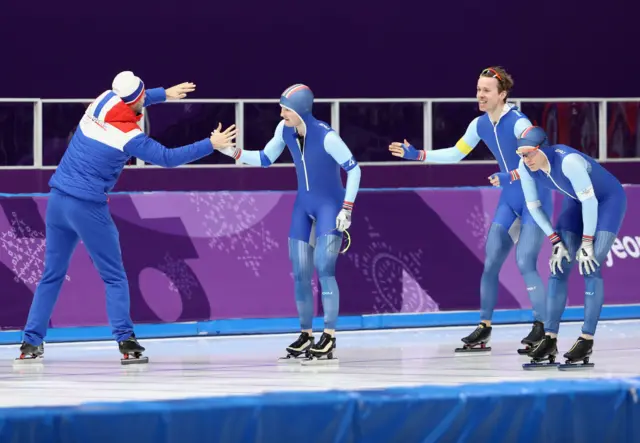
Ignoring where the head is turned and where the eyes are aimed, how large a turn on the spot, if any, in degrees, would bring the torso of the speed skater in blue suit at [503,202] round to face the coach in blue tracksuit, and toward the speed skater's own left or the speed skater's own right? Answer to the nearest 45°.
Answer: approximately 45° to the speed skater's own right

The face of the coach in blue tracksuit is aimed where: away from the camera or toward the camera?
away from the camera

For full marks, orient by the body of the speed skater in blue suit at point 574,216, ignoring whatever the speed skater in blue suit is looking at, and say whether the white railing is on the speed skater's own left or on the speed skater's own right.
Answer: on the speed skater's own right

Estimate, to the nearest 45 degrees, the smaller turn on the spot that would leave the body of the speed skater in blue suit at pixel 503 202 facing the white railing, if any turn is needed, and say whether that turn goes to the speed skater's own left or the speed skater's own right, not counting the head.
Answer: approximately 135° to the speed skater's own right

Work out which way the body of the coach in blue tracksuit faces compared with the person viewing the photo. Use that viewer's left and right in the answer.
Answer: facing away from the viewer and to the right of the viewer

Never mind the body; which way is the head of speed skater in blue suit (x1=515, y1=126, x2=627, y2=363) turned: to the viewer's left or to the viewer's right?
to the viewer's left

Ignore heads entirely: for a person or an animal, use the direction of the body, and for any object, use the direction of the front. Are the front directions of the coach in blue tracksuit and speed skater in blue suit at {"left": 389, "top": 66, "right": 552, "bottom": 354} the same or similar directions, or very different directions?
very different directions

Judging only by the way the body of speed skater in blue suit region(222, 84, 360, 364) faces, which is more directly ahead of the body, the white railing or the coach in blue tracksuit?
the coach in blue tracksuit

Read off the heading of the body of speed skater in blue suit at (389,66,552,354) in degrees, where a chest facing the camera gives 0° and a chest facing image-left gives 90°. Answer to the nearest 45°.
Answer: approximately 45°

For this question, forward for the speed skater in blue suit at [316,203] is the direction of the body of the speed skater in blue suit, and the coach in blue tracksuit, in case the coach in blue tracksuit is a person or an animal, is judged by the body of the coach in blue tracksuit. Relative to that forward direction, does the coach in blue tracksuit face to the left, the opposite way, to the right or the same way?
the opposite way

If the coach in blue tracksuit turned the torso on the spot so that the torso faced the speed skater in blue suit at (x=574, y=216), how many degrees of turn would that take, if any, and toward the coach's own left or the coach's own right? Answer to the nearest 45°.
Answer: approximately 45° to the coach's own right

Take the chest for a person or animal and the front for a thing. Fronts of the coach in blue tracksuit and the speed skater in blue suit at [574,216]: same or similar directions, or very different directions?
very different directions

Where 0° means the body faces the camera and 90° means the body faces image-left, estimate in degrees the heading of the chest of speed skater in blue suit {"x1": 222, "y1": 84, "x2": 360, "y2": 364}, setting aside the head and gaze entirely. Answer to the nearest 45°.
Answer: approximately 45°
